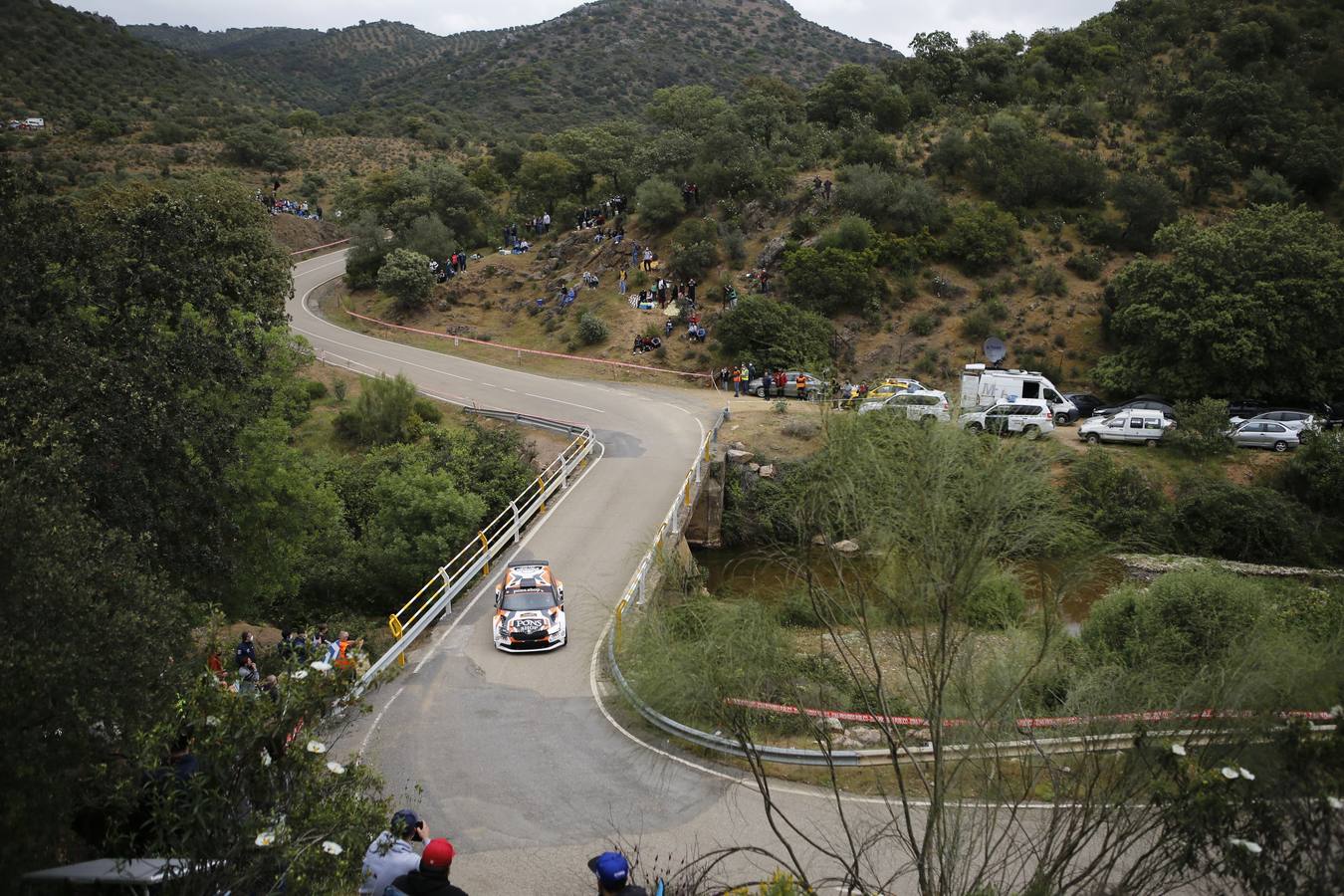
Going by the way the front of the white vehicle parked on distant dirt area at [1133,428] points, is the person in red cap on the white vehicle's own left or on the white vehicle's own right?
on the white vehicle's own left

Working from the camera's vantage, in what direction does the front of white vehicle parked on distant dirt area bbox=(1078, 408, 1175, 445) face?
facing to the left of the viewer

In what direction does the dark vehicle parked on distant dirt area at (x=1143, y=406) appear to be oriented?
to the viewer's left

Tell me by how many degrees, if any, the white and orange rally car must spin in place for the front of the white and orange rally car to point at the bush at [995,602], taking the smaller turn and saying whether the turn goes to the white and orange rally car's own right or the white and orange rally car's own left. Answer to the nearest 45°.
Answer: approximately 45° to the white and orange rally car's own left

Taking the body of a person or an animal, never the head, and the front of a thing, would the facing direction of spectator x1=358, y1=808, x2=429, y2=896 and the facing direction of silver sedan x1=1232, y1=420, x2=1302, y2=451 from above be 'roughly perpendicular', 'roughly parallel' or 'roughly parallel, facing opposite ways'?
roughly perpendicular

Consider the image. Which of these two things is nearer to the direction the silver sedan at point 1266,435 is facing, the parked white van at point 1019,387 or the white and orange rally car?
the parked white van

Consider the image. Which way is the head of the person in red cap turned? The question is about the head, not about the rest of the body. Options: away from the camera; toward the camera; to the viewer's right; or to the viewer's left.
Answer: away from the camera

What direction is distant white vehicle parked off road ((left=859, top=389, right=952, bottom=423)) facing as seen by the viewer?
to the viewer's left

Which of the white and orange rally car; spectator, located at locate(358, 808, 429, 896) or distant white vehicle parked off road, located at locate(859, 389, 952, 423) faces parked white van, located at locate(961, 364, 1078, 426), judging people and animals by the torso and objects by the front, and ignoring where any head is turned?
the spectator

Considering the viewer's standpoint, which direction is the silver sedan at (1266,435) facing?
facing to the left of the viewer

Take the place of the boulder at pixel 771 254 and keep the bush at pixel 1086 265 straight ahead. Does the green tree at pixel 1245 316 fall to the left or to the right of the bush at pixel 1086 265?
right
